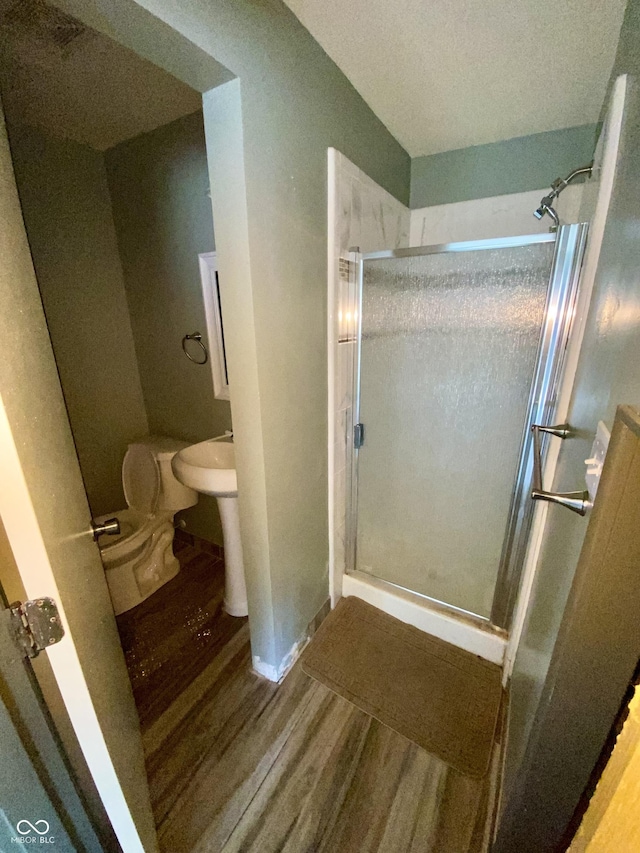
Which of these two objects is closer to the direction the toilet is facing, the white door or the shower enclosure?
the white door

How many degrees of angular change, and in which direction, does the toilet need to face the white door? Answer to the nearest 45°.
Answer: approximately 45° to its left

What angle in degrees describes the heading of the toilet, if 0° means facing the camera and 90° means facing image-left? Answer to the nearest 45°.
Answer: approximately 45°

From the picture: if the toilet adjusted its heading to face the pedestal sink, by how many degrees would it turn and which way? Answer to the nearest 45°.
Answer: approximately 90° to its left

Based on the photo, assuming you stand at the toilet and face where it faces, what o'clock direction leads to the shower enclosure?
The shower enclosure is roughly at 9 o'clock from the toilet.
